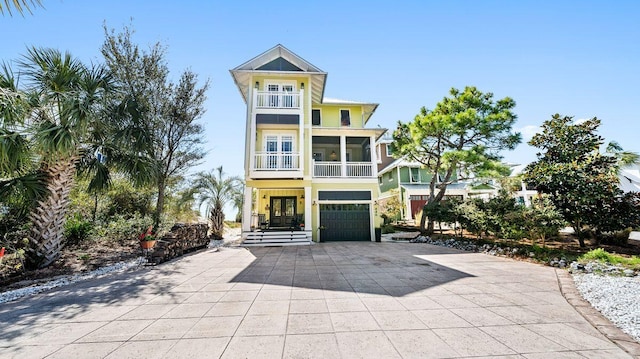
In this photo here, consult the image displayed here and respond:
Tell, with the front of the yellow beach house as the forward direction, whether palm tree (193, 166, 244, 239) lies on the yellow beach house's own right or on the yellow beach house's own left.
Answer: on the yellow beach house's own right

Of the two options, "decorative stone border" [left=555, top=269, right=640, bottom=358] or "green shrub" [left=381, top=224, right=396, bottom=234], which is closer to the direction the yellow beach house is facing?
the decorative stone border

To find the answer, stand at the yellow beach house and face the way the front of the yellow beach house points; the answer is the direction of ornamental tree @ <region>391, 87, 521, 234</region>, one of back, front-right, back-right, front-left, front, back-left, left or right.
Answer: left

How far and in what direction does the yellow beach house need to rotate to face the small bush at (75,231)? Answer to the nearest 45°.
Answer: approximately 45° to its right

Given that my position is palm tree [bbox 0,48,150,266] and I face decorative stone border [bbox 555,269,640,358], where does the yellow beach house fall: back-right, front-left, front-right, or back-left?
front-left

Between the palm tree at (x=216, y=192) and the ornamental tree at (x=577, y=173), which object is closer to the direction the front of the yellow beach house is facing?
the ornamental tree

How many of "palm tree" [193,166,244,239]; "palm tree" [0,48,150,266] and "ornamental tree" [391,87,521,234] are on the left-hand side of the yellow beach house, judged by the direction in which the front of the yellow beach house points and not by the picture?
1

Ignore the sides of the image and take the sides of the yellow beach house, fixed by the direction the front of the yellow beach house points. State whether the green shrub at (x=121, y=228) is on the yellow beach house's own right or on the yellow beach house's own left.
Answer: on the yellow beach house's own right

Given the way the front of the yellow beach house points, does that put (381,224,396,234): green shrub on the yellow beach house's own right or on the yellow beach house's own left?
on the yellow beach house's own left

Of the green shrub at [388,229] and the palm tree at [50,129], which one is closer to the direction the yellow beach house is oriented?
the palm tree

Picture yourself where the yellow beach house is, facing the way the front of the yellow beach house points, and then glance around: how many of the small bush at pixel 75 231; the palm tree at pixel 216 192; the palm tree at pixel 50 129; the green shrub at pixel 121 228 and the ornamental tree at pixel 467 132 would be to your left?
1

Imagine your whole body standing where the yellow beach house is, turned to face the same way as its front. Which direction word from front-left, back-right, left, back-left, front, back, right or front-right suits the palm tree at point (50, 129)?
front-right

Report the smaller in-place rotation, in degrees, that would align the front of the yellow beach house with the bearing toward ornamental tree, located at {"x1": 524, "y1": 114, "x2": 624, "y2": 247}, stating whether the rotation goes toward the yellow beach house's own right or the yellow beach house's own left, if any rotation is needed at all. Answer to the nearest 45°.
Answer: approximately 45° to the yellow beach house's own left

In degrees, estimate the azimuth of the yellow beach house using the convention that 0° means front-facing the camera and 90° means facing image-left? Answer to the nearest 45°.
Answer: approximately 0°
